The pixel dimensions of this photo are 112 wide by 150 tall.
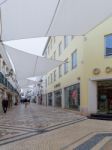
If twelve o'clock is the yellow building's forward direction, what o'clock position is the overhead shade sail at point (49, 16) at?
The overhead shade sail is roughly at 11 o'clock from the yellow building.

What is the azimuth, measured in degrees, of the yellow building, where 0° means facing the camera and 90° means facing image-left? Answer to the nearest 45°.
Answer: approximately 45°
